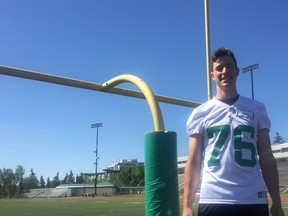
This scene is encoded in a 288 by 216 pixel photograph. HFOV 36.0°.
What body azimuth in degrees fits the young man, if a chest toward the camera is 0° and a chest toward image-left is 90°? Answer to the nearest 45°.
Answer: approximately 0°
